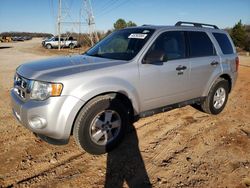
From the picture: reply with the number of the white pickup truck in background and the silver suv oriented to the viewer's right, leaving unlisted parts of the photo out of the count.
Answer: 0

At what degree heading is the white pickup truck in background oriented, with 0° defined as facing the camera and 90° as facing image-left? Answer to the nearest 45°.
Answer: approximately 90°

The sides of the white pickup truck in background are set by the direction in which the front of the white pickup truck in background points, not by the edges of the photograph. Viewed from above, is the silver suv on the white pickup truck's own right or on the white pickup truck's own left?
on the white pickup truck's own left

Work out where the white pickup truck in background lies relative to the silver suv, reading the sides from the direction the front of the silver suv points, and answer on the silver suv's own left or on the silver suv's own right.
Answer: on the silver suv's own right

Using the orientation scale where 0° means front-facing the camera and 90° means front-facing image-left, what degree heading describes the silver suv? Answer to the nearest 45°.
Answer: approximately 45°
